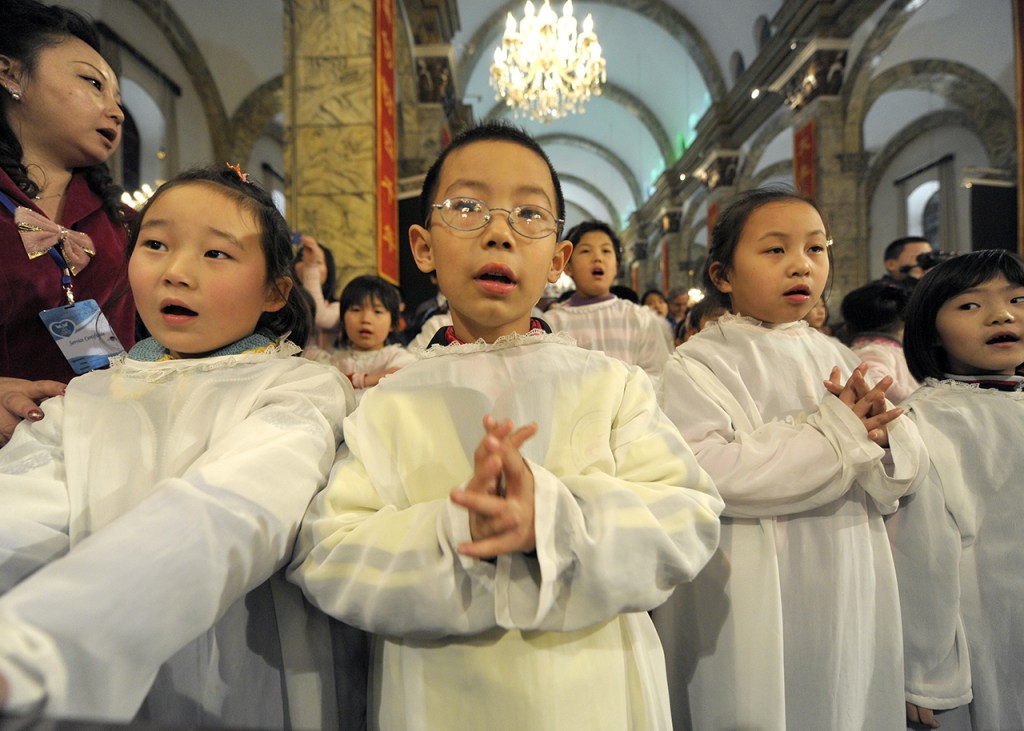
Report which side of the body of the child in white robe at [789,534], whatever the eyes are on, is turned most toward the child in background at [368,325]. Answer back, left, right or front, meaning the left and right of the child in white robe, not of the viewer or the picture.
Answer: back

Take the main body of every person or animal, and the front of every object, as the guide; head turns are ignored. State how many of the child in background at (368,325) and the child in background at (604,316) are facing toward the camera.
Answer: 2

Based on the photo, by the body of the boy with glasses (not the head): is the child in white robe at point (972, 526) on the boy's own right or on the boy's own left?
on the boy's own left

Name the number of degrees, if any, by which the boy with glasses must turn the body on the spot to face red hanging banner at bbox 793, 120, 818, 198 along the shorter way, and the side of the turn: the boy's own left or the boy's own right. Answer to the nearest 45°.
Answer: approximately 135° to the boy's own left

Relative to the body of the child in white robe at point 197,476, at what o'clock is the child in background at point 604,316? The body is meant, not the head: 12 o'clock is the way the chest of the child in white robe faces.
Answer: The child in background is roughly at 6 o'clock from the child in white robe.

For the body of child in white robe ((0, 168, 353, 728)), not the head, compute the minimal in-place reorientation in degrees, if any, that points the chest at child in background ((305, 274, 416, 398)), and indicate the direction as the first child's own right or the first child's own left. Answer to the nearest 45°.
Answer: approximately 135° to the first child's own right

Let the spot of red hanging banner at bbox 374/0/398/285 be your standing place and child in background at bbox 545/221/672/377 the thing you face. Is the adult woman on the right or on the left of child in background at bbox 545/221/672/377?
right
